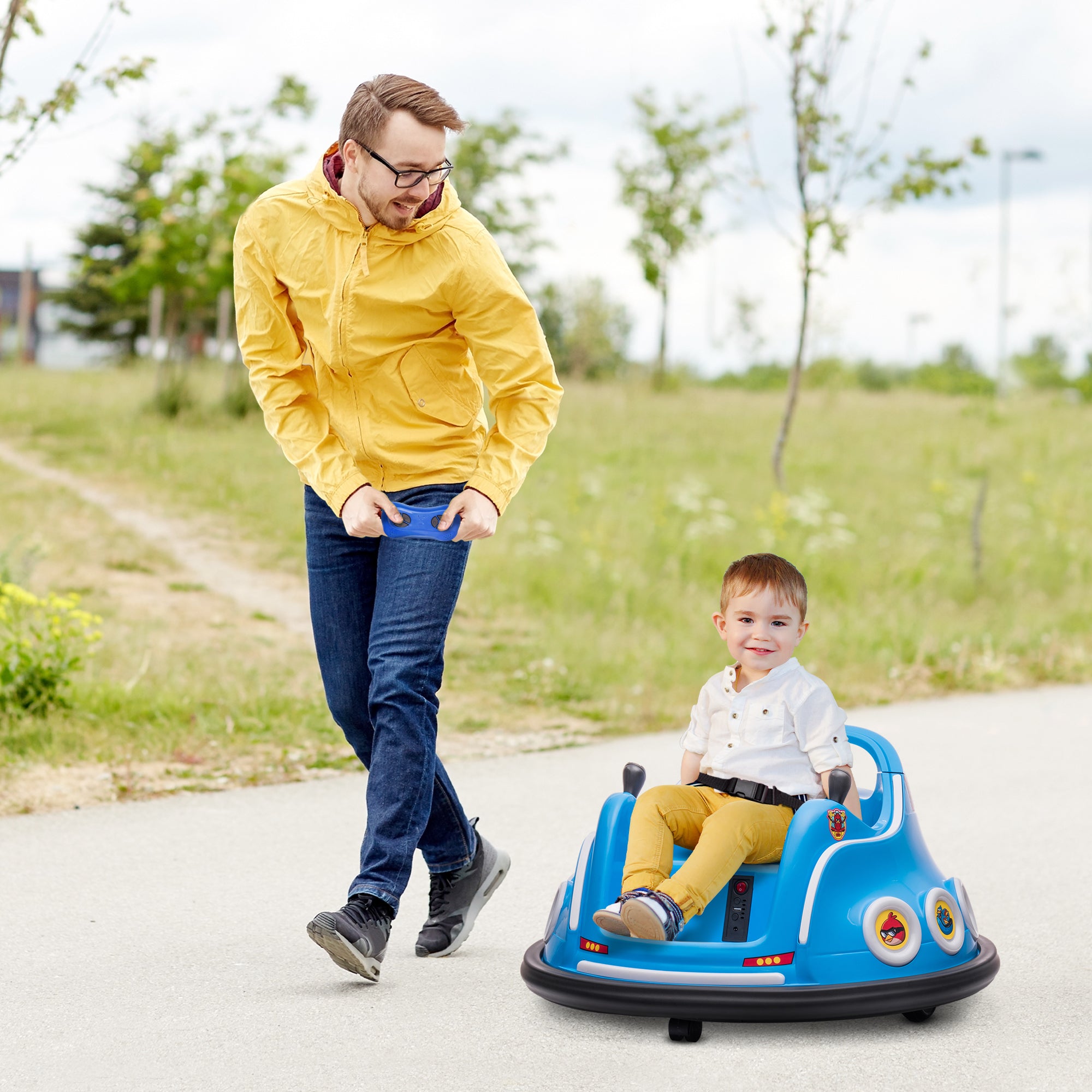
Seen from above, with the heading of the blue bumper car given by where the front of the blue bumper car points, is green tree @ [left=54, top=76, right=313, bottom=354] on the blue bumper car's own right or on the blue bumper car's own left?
on the blue bumper car's own right

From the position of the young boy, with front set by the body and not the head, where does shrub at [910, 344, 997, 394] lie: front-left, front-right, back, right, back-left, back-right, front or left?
back-right

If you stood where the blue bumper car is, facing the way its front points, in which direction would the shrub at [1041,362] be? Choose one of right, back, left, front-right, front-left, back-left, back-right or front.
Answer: back-right

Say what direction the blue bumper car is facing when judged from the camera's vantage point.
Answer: facing the viewer and to the left of the viewer

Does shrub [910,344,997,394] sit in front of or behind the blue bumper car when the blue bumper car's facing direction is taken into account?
behind

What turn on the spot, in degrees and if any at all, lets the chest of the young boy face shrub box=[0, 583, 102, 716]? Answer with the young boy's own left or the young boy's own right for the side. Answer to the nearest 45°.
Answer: approximately 90° to the young boy's own right

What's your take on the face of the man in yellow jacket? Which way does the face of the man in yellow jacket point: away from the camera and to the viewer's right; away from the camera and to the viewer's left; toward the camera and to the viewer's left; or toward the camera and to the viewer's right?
toward the camera and to the viewer's right

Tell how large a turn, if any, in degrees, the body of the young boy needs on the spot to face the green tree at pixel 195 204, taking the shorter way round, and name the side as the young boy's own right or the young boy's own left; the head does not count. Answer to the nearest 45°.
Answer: approximately 90° to the young boy's own right

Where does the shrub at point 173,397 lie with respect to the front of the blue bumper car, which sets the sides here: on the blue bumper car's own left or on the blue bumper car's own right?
on the blue bumper car's own right

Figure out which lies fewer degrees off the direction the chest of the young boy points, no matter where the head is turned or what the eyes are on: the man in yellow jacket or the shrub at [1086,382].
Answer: the man in yellow jacket

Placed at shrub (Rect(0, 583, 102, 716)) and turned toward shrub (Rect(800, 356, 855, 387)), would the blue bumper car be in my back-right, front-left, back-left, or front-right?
back-right
